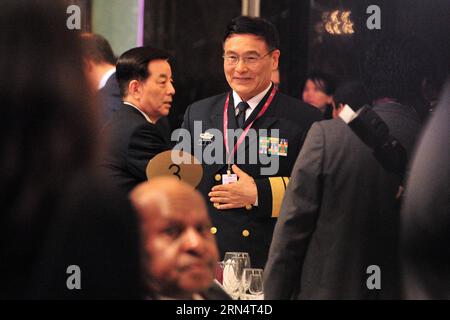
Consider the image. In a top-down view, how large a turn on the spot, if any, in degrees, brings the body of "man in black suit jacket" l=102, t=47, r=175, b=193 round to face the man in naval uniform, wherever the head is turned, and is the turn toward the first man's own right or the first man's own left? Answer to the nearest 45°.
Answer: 0° — they already face them

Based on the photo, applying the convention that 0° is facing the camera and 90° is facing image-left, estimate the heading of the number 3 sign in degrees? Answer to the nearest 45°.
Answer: approximately 0°

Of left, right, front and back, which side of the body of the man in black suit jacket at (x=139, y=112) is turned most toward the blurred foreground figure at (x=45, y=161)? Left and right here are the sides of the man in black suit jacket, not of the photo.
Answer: right

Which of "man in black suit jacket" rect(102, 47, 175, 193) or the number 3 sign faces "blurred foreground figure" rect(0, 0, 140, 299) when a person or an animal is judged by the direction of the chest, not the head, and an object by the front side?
the number 3 sign

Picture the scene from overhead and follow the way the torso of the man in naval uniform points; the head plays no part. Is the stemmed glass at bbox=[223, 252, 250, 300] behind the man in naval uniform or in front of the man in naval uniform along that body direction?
in front

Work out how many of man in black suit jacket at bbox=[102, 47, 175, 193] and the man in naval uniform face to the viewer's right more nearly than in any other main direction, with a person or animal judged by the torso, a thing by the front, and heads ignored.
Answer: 1

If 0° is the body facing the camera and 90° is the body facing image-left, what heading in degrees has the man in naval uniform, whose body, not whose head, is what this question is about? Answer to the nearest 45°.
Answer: approximately 45°

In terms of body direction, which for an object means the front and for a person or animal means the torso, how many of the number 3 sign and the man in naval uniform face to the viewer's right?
0

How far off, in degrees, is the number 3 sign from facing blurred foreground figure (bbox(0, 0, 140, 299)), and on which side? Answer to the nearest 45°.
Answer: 0° — it already faces them

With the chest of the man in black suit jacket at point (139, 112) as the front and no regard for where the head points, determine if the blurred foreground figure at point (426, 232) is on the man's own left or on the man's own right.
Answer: on the man's own right

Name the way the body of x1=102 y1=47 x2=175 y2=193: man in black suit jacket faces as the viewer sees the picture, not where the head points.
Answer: to the viewer's right
